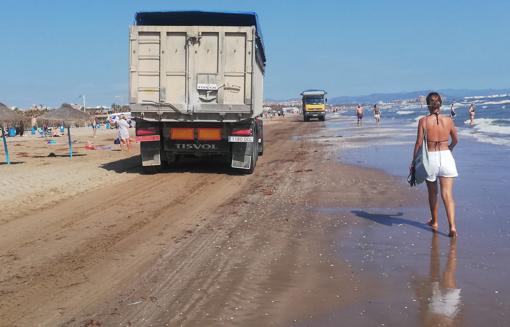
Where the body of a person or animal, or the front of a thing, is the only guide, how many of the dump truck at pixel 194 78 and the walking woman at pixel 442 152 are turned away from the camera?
2

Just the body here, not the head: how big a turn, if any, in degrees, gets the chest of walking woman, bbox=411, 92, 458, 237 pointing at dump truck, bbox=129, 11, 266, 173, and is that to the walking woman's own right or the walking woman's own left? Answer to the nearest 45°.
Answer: approximately 45° to the walking woman's own left

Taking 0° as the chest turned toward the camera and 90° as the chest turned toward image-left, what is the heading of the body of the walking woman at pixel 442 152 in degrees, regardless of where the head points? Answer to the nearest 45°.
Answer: approximately 180°

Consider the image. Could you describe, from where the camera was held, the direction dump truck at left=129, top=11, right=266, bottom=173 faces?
facing away from the viewer

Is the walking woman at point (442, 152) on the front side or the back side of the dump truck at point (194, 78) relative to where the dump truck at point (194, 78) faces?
on the back side
